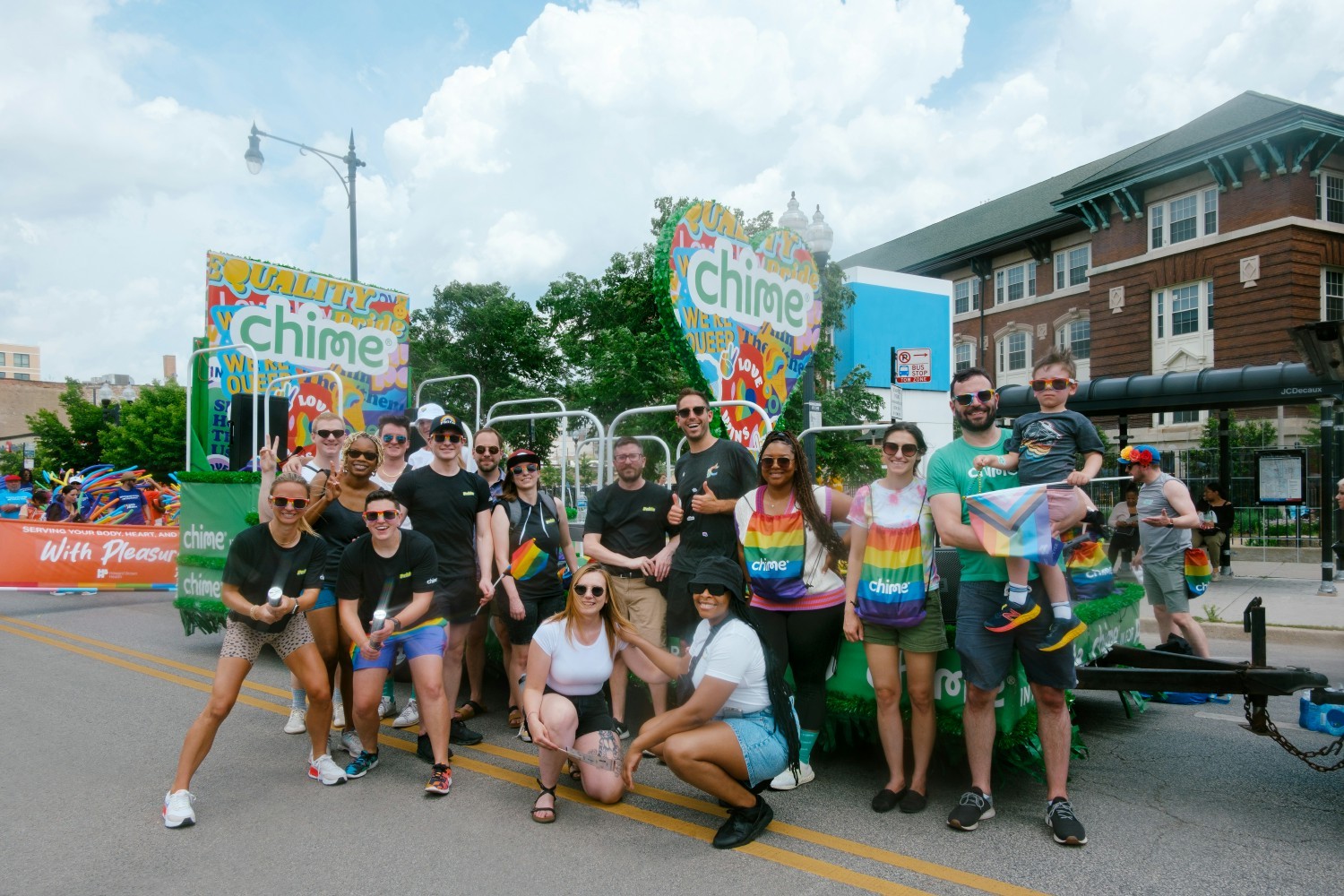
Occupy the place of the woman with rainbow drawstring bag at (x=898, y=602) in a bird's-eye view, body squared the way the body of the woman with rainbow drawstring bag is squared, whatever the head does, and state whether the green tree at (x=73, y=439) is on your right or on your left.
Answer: on your right

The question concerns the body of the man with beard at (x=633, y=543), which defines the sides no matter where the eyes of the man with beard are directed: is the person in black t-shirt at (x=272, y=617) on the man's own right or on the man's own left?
on the man's own right

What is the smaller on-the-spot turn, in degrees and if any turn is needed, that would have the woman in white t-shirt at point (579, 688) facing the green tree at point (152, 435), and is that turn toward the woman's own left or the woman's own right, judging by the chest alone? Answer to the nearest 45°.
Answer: approximately 135° to the woman's own right

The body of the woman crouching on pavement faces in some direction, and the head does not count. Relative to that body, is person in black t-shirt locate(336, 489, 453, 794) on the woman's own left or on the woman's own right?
on the woman's own right

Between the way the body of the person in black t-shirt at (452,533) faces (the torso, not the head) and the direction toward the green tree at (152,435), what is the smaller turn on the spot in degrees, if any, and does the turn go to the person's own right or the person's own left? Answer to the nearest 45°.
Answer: approximately 180°

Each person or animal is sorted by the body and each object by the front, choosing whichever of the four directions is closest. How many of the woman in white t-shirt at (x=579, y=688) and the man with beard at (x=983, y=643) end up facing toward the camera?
2

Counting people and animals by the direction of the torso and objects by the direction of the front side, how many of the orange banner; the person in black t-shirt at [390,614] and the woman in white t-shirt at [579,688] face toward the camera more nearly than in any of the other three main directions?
3

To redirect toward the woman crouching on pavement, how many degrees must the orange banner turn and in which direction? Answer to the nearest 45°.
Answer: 0° — it already faces them

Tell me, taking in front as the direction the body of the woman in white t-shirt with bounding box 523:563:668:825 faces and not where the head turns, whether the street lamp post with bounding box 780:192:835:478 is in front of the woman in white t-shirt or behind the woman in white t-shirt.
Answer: behind

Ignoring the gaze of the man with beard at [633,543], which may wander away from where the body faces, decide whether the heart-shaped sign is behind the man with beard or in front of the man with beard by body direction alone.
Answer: behind

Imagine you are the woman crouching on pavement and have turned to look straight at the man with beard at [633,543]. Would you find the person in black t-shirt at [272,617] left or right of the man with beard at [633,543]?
left
